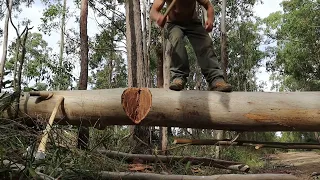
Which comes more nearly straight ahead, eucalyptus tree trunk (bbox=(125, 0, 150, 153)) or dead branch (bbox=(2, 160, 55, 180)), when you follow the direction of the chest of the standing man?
the dead branch

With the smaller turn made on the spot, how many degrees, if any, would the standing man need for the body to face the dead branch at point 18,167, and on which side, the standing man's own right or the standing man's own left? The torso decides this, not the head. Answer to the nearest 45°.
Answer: approximately 45° to the standing man's own right

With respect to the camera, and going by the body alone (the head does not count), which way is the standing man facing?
toward the camera

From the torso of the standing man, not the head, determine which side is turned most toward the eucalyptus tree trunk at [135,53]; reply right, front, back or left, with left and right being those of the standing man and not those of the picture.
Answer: back
